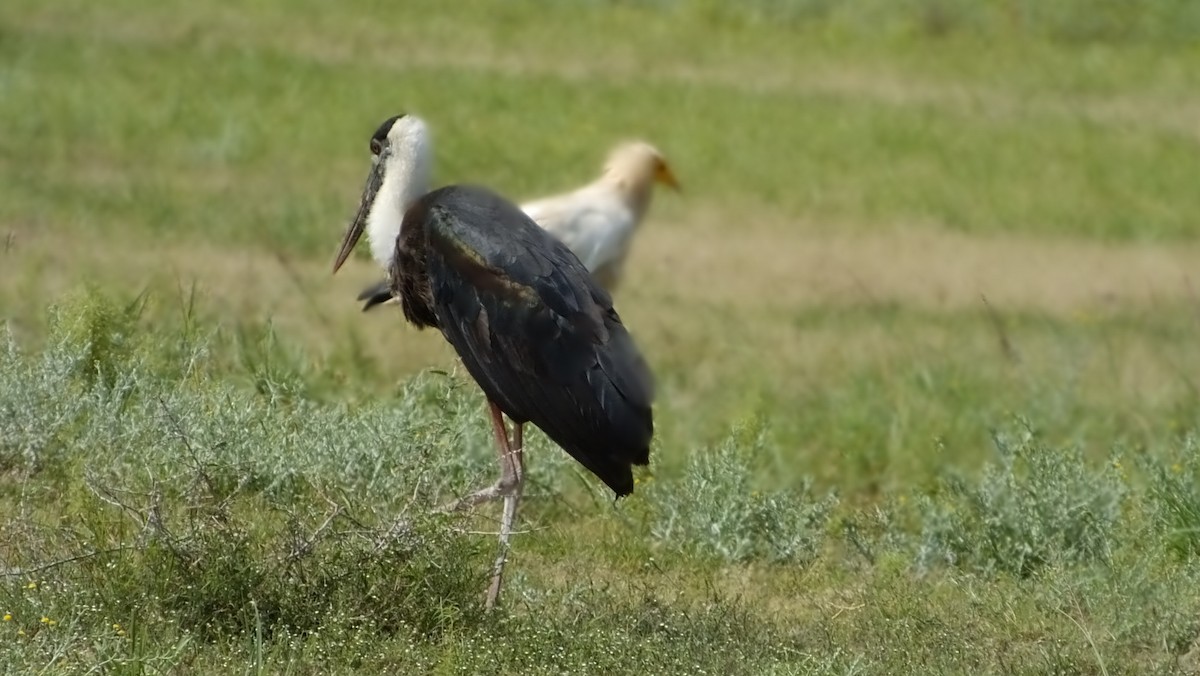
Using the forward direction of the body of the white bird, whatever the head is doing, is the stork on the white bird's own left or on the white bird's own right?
on the white bird's own right

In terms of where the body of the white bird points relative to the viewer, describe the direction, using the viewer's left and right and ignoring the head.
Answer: facing to the right of the viewer
